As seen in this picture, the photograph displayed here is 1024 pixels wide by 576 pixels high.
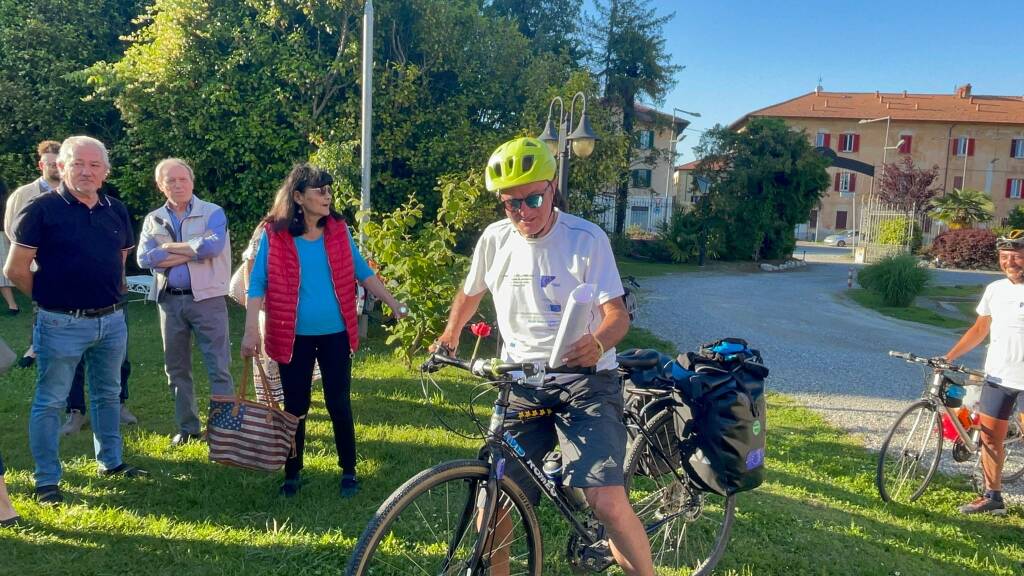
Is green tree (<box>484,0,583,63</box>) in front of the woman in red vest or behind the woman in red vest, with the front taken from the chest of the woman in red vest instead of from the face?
behind

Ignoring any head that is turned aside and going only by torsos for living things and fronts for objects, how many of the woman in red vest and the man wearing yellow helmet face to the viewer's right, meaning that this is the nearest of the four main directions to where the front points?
0

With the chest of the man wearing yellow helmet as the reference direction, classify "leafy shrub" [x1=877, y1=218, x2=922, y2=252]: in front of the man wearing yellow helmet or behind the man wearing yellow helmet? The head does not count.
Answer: behind

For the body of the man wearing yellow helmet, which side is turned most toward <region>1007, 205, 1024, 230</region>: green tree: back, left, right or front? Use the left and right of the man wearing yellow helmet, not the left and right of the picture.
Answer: back

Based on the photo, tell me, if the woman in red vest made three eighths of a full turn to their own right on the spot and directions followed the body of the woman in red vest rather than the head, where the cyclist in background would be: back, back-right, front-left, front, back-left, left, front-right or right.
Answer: back-right

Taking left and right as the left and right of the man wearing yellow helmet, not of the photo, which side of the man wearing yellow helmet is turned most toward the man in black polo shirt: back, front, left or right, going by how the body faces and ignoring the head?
right

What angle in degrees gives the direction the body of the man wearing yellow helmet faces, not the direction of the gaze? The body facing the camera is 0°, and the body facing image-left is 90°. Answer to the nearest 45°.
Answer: approximately 45°

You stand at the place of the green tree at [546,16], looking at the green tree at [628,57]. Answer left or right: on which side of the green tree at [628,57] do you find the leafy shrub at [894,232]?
right

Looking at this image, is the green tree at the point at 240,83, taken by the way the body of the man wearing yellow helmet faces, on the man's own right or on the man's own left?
on the man's own right

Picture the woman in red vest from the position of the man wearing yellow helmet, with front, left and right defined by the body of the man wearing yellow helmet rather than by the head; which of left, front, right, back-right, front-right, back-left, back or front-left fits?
right

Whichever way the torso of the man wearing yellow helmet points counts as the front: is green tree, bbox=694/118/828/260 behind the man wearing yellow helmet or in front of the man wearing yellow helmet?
behind

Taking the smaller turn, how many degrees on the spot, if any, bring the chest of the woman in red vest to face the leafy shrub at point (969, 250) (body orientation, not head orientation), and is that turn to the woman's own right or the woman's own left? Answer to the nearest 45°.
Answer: approximately 135° to the woman's own left

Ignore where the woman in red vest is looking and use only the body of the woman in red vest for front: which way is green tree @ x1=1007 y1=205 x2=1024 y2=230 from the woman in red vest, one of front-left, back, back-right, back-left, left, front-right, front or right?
back-left

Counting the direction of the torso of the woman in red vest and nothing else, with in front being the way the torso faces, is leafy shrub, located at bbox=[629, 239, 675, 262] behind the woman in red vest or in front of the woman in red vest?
behind

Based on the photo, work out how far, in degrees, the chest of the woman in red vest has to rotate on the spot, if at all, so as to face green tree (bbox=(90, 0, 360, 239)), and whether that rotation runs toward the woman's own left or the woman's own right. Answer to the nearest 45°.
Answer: approximately 180°

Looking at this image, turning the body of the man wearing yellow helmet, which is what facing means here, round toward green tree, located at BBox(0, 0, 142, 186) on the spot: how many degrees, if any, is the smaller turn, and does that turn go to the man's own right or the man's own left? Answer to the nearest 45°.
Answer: approximately 90° to the man's own right

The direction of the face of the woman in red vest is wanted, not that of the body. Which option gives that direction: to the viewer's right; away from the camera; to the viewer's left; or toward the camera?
to the viewer's right

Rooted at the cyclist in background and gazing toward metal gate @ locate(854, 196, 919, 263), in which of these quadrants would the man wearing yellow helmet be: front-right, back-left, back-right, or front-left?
back-left
